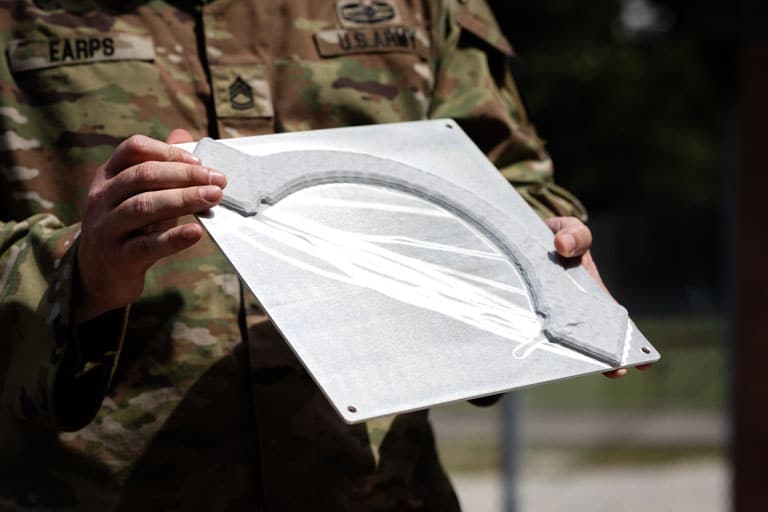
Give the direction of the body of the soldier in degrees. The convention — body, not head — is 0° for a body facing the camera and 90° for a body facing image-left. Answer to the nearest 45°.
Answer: approximately 0°
